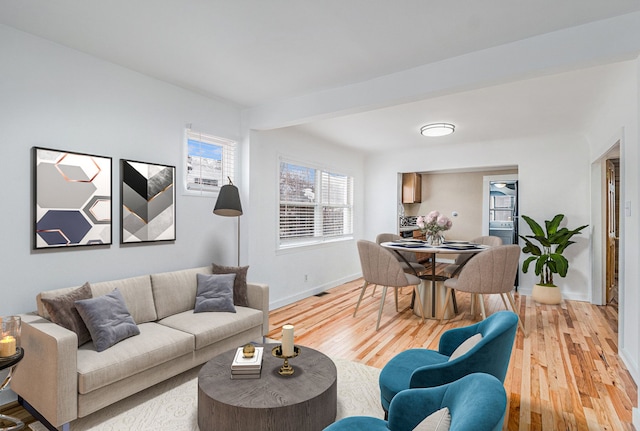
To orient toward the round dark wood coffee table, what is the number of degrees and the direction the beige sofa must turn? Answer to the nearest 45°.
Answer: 0° — it already faces it

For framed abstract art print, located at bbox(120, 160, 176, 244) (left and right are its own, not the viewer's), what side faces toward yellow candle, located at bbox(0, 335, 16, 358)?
right

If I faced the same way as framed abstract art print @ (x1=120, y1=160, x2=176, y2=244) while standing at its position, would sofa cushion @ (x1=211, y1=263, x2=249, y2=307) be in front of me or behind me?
in front

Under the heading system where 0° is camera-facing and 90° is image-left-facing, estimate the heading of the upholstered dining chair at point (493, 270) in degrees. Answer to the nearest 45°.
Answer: approximately 135°

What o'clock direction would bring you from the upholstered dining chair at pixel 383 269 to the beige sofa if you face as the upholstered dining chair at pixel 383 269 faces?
The beige sofa is roughly at 6 o'clock from the upholstered dining chair.

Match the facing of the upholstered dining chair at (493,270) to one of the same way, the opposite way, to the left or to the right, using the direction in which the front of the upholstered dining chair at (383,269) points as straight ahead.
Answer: to the left

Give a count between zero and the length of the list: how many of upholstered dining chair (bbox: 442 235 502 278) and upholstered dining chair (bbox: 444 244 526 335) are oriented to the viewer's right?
0

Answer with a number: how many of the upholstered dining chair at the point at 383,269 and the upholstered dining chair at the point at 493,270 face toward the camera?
0

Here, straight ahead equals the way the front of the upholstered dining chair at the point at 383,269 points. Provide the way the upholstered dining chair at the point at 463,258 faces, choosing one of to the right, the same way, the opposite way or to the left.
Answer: the opposite way

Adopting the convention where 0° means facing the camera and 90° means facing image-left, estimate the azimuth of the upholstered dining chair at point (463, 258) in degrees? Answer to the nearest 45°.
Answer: approximately 45°

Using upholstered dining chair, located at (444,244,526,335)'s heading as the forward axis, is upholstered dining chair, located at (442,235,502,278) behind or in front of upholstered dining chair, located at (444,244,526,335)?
in front
